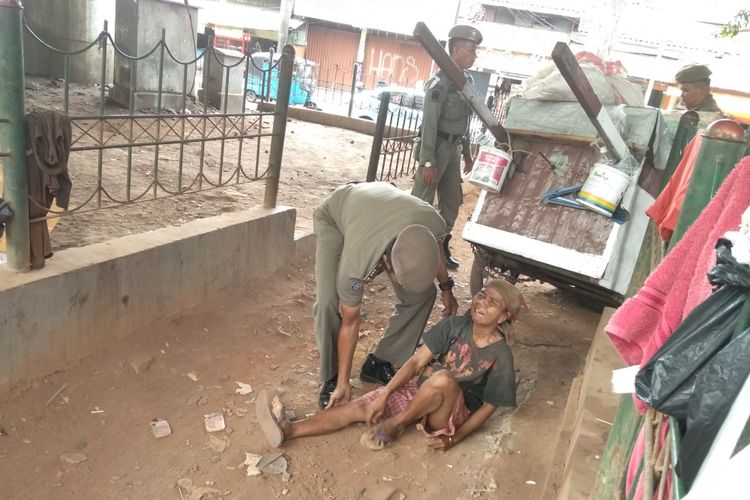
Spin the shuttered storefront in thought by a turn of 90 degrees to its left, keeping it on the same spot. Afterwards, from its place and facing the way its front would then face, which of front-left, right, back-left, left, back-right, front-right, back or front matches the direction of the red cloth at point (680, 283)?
right

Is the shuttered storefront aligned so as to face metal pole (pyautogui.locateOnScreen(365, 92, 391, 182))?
yes

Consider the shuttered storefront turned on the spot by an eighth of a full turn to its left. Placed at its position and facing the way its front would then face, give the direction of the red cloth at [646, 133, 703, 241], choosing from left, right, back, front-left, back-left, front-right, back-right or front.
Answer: front-right

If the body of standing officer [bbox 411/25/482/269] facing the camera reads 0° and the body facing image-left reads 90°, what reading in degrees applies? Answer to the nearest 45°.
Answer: approximately 315°

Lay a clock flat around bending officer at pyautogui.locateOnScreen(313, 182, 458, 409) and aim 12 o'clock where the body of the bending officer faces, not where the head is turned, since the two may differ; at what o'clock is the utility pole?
The utility pole is roughly at 7 o'clock from the bending officer.

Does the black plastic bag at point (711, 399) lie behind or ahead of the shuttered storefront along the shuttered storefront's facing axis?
ahead

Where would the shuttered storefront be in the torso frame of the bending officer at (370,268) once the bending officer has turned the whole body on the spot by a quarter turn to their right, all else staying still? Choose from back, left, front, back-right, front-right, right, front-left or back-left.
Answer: back-right

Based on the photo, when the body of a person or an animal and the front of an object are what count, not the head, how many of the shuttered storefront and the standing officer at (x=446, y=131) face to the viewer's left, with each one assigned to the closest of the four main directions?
0

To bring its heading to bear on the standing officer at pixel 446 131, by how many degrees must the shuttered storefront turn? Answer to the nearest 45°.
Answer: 0° — it already faces them

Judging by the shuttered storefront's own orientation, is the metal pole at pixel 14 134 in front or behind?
in front

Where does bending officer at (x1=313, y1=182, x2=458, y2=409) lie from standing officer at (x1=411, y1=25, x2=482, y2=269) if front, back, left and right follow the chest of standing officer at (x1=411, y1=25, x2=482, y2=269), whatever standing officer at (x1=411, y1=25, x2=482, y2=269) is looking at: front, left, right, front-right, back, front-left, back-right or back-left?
front-right

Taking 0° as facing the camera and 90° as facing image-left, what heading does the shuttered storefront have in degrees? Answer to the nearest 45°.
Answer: approximately 0°
